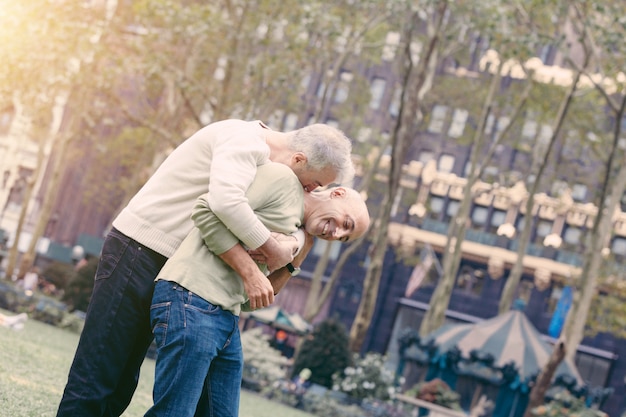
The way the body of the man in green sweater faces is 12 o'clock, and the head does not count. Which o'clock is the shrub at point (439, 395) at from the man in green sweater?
The shrub is roughly at 8 o'clock from the man in green sweater.

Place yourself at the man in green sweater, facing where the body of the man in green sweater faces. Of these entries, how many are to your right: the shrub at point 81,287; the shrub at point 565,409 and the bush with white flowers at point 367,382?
0

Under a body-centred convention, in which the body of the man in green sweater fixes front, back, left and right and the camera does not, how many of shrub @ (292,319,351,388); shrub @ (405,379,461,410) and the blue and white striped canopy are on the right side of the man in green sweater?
0

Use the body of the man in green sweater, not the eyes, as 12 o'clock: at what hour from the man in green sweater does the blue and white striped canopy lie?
The blue and white striped canopy is roughly at 8 o'clock from the man in green sweater.

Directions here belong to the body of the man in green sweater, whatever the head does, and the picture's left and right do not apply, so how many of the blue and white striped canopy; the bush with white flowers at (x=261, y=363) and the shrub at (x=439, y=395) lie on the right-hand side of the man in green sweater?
0

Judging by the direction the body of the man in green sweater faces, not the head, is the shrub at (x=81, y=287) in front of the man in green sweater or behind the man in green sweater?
behind

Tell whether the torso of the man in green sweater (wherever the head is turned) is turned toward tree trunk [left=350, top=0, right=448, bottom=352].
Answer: no

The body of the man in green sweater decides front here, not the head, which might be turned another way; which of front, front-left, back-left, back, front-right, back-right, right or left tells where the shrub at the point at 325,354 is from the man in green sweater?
back-left

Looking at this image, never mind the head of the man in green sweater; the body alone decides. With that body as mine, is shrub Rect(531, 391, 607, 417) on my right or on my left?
on my left

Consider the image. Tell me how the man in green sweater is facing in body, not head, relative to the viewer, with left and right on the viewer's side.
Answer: facing the viewer and to the right of the viewer

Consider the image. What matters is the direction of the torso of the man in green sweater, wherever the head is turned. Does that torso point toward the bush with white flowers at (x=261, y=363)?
no

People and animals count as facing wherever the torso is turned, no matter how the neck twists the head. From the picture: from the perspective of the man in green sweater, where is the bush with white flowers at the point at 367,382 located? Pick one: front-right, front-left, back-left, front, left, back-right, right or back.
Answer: back-left

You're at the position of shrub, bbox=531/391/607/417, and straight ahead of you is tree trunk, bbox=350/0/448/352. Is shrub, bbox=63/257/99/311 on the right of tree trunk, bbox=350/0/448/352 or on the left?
left
